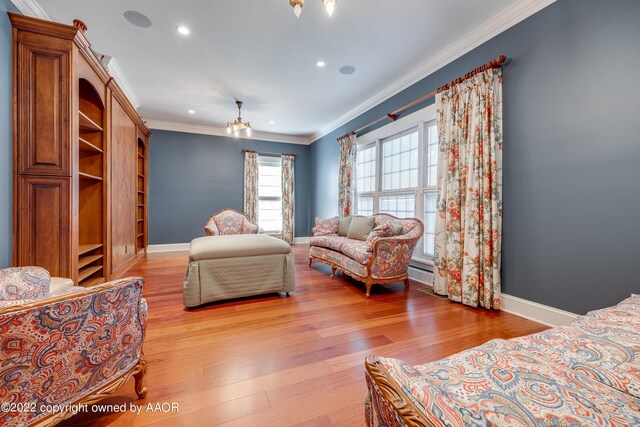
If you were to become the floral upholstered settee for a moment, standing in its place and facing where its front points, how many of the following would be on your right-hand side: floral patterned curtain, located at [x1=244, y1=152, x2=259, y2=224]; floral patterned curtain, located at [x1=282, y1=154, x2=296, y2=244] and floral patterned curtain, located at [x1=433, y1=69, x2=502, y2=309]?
2

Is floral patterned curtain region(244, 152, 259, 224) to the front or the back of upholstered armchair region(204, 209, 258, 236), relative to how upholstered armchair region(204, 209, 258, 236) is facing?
to the back

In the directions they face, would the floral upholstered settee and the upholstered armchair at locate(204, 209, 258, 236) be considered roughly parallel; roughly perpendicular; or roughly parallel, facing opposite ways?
roughly perpendicular

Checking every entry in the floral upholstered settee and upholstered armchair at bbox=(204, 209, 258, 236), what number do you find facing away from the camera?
0

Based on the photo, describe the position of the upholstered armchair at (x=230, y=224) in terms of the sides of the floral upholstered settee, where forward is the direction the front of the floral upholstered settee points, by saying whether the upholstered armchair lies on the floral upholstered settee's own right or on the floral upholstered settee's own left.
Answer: on the floral upholstered settee's own right

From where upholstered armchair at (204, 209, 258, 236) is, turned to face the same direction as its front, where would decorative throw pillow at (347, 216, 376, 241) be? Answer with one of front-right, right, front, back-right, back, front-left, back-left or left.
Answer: front-left

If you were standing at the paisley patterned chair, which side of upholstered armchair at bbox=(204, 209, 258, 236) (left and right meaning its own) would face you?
front

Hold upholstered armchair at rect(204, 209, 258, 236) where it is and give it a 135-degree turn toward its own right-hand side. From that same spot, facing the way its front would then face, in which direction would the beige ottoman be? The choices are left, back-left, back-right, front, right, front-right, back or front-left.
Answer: back-left

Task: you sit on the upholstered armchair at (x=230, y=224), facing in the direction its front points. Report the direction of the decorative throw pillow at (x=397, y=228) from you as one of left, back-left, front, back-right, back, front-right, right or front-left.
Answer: front-left

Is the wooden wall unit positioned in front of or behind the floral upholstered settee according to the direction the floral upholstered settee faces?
in front

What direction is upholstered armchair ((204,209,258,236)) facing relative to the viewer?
toward the camera

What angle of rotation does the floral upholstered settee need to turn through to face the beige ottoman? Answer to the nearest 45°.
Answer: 0° — it already faces it

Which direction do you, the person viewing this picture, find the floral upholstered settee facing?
facing the viewer and to the left of the viewer

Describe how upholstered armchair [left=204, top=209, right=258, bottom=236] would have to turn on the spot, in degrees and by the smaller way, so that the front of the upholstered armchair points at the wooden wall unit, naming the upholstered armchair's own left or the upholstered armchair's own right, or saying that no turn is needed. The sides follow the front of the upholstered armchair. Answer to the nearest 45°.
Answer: approximately 45° to the upholstered armchair's own right
